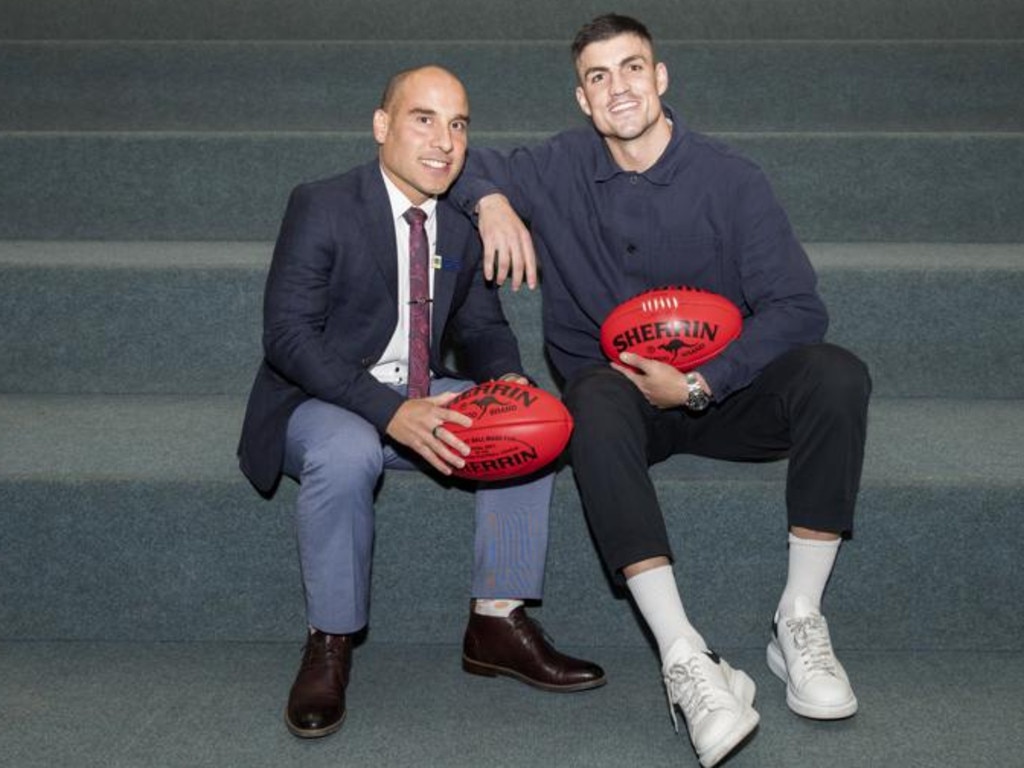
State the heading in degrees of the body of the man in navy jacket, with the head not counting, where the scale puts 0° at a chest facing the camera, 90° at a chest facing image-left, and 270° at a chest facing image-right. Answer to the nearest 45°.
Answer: approximately 315°
